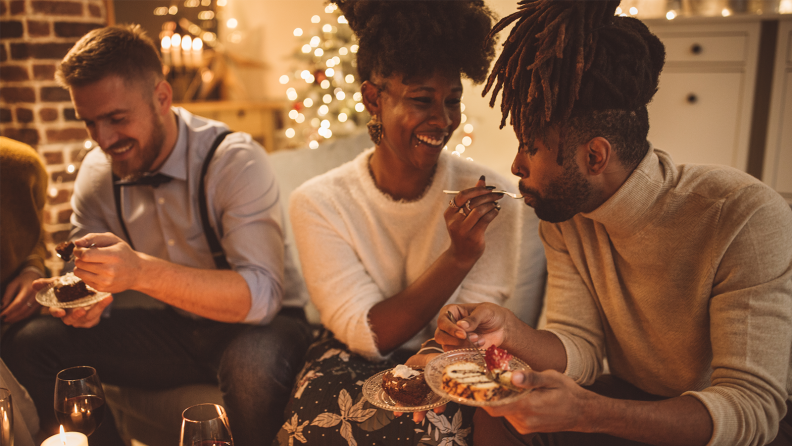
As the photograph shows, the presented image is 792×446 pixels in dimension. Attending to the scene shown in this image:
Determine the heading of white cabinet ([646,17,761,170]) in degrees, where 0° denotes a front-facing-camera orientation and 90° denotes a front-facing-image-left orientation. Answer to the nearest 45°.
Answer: approximately 0°

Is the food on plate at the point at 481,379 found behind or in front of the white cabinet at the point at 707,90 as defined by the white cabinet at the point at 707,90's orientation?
in front

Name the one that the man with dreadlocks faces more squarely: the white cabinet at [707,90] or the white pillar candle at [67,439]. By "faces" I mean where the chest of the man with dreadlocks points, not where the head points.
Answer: the white pillar candle

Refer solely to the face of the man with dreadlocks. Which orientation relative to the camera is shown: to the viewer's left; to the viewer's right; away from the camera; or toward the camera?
to the viewer's left

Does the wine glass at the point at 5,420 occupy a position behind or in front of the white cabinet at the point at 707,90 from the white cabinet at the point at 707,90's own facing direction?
in front

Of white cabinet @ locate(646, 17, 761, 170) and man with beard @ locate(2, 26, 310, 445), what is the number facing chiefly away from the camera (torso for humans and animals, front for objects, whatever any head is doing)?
0

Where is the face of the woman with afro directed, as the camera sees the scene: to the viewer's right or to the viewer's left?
to the viewer's right

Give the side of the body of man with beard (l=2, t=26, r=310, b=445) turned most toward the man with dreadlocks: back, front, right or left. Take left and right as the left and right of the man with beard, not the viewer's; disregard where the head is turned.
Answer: left

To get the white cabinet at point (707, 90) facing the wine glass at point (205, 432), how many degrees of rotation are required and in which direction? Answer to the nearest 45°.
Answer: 0° — it already faces it
